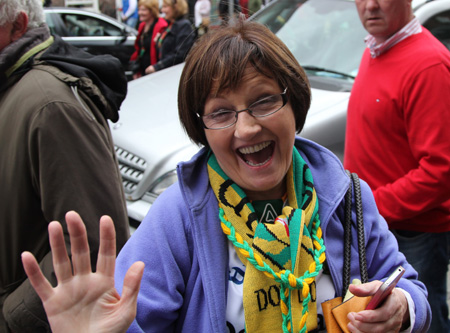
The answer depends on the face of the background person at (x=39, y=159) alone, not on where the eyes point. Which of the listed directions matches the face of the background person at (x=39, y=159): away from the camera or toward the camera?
away from the camera

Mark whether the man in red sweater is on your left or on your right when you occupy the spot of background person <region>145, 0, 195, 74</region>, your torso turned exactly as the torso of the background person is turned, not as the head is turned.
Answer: on your left

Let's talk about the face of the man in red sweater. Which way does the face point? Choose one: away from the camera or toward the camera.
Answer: toward the camera

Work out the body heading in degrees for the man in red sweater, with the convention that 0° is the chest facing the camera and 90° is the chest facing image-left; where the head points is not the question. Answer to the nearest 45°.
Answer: approximately 45°

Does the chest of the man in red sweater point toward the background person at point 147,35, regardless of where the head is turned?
no

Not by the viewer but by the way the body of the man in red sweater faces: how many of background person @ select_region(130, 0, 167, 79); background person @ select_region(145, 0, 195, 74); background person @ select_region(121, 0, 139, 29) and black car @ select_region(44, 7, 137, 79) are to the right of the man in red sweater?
4

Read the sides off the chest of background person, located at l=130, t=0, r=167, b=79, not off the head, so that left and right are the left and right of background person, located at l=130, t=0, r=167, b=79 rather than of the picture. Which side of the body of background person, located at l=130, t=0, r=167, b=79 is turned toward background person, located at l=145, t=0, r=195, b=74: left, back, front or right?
left

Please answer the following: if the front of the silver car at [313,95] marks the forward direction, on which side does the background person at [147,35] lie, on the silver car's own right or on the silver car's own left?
on the silver car's own right

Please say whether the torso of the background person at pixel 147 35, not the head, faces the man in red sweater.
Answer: no
